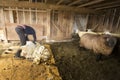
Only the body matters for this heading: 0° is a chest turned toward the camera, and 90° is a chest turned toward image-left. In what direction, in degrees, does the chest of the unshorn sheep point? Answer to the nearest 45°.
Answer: approximately 315°
